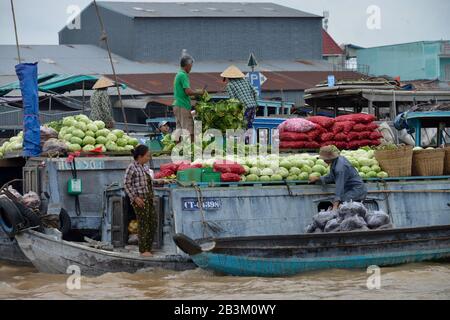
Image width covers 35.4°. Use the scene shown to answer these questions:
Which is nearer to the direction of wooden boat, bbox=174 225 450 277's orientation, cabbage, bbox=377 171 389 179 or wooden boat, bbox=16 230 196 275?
the wooden boat

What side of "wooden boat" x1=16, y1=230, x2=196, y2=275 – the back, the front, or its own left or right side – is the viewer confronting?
left

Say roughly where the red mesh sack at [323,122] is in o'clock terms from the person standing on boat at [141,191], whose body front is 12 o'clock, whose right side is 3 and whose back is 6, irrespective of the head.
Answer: The red mesh sack is roughly at 11 o'clock from the person standing on boat.

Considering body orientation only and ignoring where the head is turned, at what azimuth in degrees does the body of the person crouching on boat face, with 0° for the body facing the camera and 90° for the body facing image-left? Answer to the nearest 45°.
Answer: approximately 90°

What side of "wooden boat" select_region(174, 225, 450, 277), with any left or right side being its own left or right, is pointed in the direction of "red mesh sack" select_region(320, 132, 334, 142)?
right

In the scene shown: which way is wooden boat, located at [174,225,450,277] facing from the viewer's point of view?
to the viewer's left

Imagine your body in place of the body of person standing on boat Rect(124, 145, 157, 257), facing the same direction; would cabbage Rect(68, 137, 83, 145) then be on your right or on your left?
on your left
